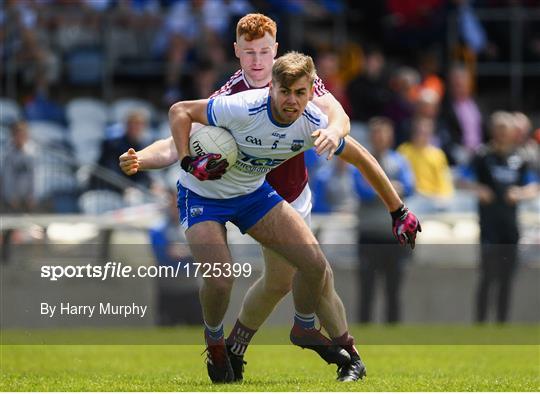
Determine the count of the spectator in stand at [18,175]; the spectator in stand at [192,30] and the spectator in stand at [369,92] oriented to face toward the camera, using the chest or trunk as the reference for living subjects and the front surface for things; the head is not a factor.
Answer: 3

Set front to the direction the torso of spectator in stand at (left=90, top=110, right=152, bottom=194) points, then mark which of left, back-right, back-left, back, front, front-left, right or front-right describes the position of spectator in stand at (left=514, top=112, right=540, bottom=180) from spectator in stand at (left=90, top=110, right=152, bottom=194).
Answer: front-left

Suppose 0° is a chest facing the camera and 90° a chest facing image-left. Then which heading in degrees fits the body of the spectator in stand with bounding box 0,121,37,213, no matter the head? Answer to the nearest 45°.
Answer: approximately 0°

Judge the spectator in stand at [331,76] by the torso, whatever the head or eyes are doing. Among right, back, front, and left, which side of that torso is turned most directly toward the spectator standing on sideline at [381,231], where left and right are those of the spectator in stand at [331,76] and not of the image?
front

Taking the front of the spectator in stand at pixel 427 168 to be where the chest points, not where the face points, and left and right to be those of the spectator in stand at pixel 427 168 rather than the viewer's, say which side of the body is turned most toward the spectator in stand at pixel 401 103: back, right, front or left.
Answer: back

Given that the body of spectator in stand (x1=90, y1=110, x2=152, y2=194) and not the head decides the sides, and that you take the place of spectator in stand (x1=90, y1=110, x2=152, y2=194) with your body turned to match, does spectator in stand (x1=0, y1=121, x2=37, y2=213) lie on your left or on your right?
on your right

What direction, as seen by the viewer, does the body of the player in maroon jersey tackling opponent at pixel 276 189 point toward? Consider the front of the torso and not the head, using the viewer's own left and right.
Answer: facing the viewer

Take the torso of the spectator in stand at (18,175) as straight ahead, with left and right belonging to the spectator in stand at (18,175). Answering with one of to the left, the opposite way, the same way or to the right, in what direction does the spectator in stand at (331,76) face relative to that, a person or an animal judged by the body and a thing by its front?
the same way

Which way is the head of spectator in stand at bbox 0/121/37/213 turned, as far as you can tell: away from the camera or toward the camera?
toward the camera

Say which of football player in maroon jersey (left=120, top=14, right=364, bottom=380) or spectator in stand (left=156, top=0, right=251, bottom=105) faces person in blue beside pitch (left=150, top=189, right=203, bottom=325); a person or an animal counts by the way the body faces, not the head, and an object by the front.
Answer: spectator in stand (left=156, top=0, right=251, bottom=105)

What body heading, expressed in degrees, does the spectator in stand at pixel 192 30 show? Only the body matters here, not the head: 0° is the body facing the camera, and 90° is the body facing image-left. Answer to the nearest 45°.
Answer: approximately 0°

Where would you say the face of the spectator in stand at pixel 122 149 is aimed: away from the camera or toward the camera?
toward the camera

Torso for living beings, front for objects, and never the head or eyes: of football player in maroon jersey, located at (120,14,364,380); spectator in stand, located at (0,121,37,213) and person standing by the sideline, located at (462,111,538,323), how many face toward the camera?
3

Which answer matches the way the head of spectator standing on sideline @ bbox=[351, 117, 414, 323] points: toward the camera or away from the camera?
toward the camera

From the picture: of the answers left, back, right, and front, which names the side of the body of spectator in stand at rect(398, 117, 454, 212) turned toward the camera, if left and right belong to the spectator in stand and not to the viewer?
front

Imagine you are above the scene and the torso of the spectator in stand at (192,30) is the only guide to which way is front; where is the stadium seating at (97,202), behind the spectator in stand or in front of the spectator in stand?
in front

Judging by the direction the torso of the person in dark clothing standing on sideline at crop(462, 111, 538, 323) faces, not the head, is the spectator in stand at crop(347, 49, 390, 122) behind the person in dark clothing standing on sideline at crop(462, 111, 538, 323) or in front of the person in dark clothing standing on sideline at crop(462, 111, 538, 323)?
behind

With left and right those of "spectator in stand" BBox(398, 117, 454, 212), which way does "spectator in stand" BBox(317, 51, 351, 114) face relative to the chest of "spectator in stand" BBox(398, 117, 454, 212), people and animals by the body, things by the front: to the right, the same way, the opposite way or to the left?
the same way

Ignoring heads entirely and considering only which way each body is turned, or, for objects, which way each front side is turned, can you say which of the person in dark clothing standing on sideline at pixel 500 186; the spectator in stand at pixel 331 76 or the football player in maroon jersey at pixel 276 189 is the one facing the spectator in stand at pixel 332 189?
the spectator in stand at pixel 331 76

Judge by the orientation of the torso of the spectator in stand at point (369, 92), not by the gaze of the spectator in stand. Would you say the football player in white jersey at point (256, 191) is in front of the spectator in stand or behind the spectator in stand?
in front
